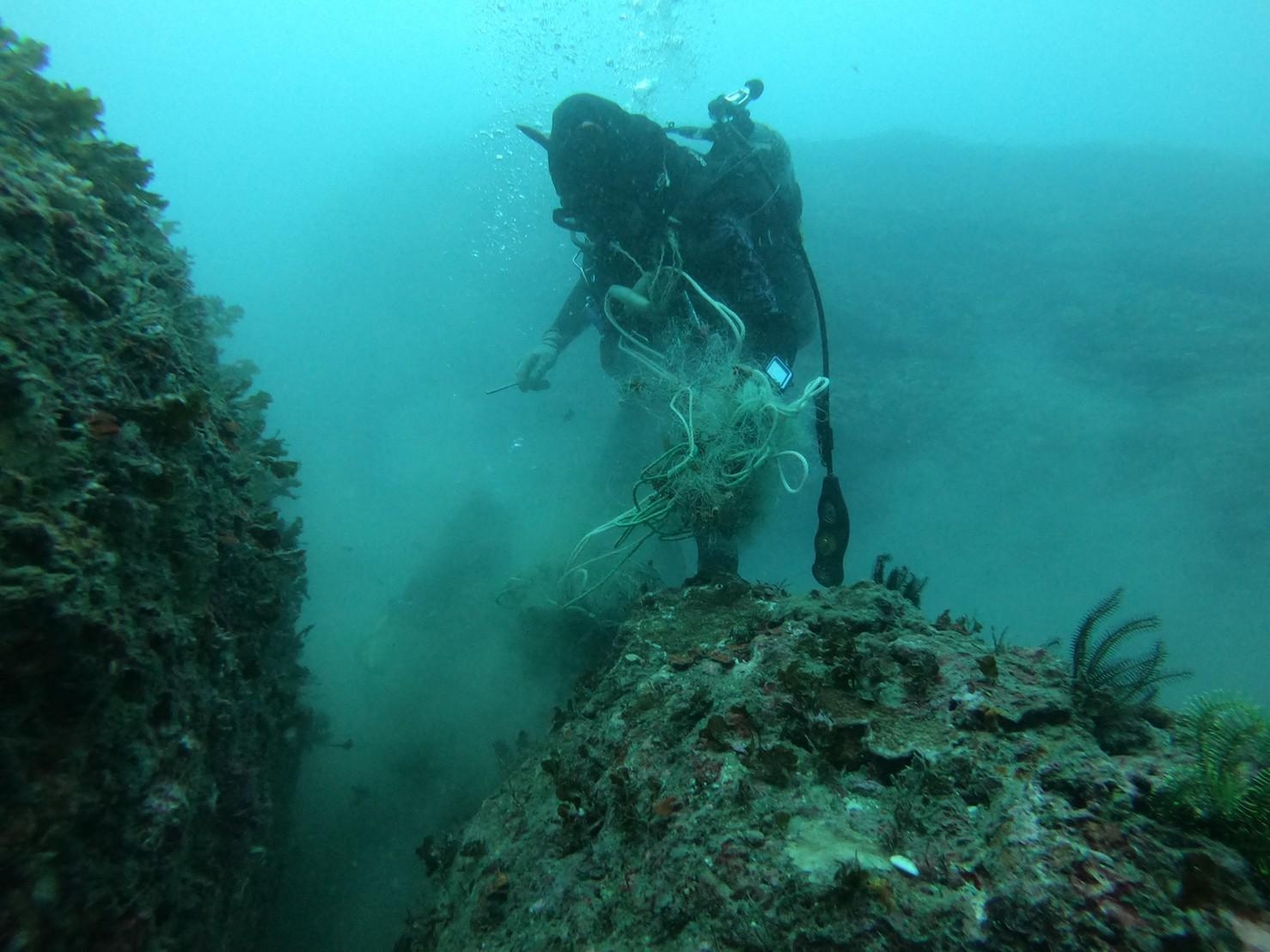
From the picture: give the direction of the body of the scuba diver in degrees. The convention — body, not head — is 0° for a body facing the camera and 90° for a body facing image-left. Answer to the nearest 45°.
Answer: approximately 45°
